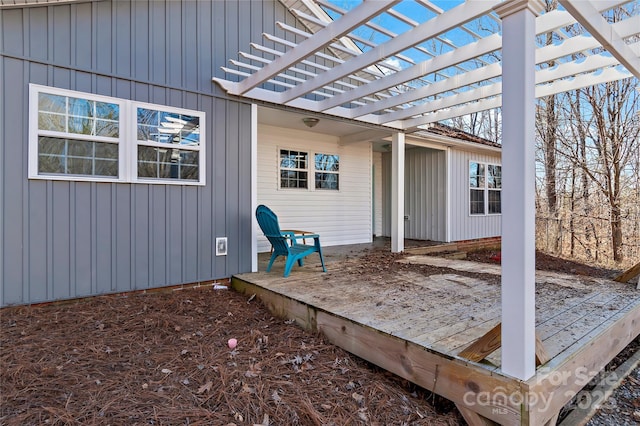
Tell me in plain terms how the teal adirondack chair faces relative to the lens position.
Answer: facing away from the viewer and to the right of the viewer

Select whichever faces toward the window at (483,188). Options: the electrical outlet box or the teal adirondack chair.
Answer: the teal adirondack chair

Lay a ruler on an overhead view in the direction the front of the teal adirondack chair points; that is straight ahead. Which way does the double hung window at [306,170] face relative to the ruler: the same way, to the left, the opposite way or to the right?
to the right

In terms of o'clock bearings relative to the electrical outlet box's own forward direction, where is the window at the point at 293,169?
The window is roughly at 7 o'clock from the electrical outlet box.

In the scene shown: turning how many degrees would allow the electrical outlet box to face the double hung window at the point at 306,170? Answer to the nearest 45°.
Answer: approximately 135° to its left

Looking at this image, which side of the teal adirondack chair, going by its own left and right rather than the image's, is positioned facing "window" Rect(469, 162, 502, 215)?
front

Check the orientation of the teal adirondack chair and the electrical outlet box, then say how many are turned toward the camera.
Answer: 1

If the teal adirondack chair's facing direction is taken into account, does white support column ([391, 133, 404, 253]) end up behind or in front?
in front

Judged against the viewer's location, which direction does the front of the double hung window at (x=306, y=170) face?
facing the viewer and to the right of the viewer

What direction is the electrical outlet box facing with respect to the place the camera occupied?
facing the viewer

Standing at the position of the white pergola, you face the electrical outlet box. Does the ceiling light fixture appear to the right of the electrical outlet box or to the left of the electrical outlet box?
right

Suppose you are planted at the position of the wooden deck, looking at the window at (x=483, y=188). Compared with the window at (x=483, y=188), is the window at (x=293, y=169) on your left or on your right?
left

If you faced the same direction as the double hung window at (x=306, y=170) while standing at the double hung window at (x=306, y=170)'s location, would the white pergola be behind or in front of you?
in front
